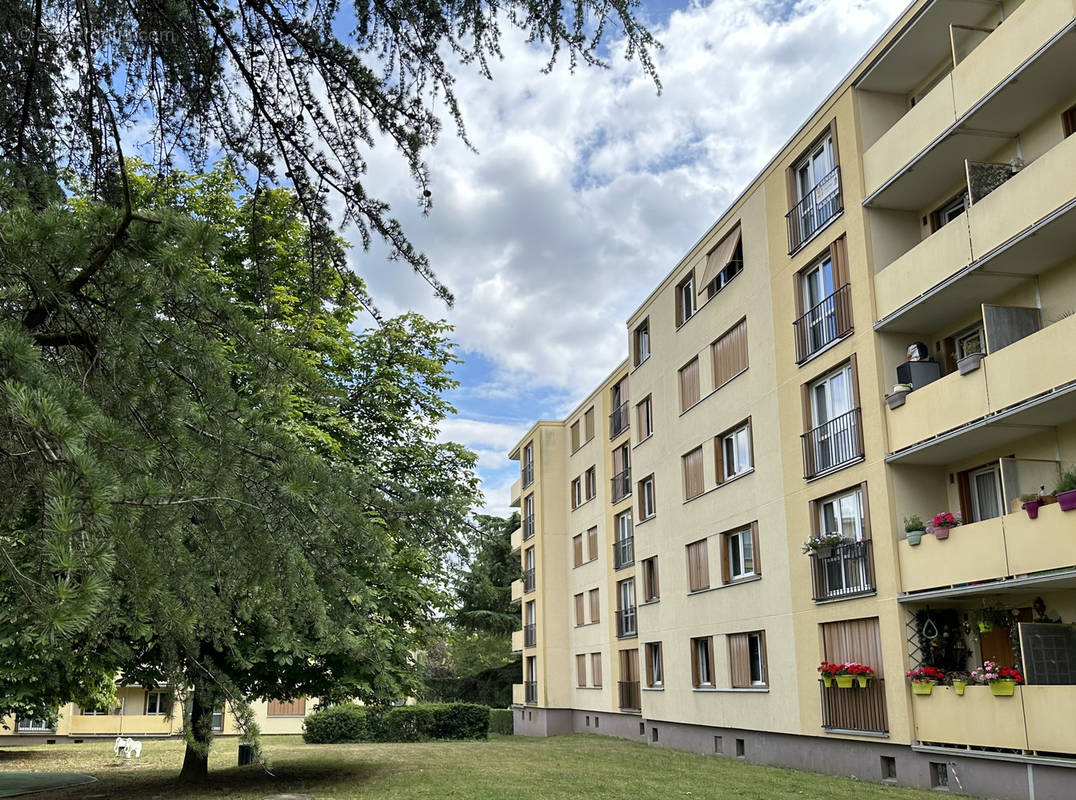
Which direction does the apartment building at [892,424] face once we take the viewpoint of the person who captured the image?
facing the viewer and to the left of the viewer

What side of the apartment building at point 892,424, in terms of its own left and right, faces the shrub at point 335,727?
right
